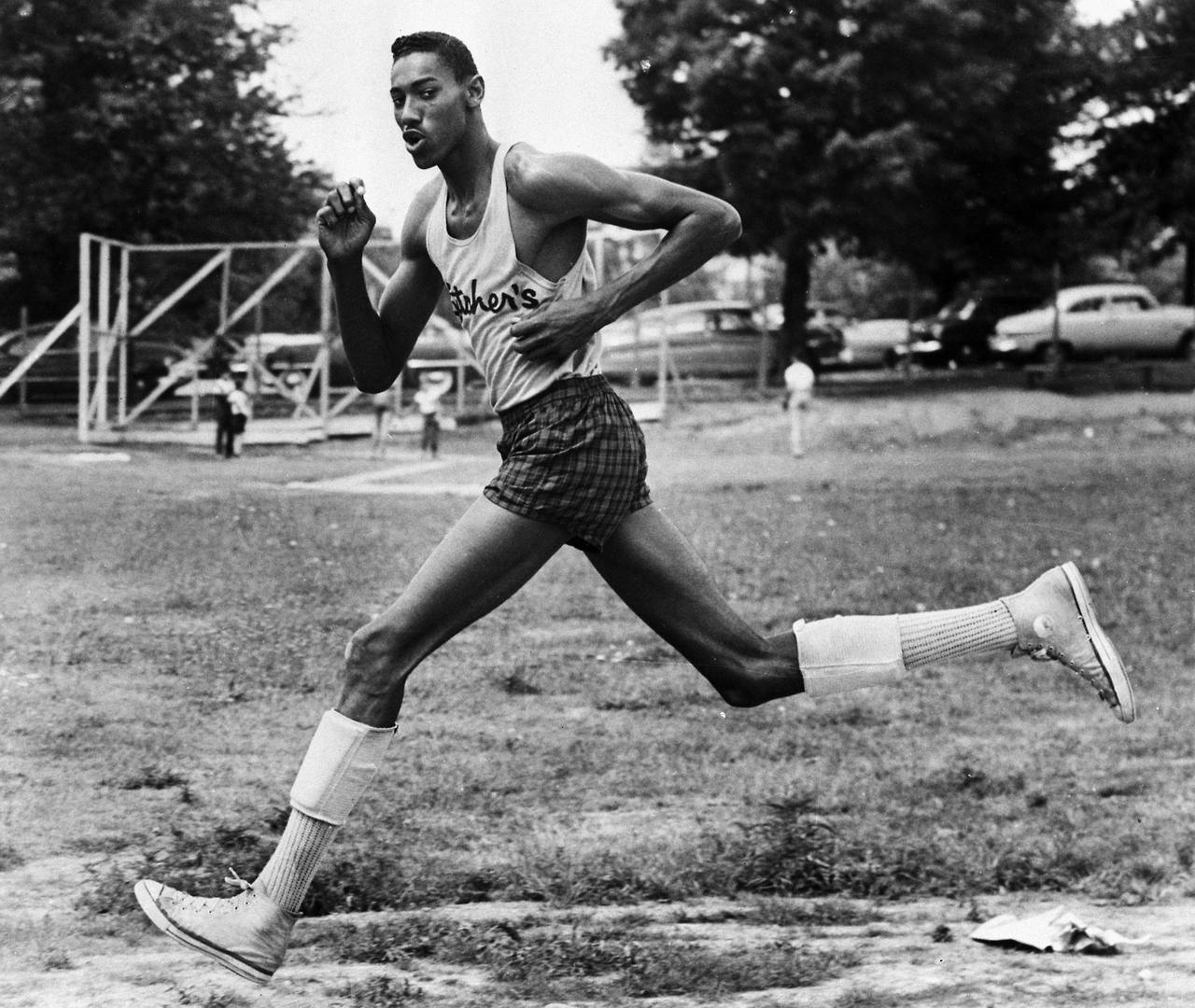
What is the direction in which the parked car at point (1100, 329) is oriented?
to the viewer's left

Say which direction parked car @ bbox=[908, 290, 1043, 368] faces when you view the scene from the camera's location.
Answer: facing the viewer and to the left of the viewer

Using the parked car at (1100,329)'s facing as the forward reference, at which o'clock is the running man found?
The running man is roughly at 9 o'clock from the parked car.

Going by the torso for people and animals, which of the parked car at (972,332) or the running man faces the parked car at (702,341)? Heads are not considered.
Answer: the parked car at (972,332)

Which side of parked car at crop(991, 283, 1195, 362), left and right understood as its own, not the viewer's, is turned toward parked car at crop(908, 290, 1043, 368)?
front
